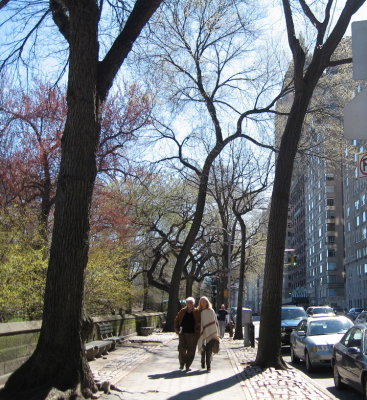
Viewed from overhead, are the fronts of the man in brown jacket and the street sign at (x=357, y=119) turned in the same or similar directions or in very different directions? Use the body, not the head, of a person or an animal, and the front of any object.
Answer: very different directions

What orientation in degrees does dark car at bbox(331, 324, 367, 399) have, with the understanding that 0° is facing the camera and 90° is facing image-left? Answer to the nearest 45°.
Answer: approximately 315°

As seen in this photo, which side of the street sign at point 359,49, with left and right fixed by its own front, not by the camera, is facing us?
back

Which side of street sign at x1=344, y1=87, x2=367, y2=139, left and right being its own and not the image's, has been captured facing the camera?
back

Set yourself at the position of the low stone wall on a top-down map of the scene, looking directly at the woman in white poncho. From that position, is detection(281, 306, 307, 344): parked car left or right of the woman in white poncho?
left

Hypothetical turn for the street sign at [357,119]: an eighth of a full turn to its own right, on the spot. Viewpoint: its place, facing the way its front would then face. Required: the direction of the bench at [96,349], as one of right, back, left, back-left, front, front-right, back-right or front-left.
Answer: left

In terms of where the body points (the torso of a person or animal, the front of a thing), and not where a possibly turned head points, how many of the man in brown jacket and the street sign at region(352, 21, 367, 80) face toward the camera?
1

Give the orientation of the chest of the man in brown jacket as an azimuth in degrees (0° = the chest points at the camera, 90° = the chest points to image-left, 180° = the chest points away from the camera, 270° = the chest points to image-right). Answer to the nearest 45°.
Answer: approximately 0°

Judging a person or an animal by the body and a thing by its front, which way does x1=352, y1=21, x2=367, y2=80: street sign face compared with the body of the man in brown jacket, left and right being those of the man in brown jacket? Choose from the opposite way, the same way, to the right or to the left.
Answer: the opposite way

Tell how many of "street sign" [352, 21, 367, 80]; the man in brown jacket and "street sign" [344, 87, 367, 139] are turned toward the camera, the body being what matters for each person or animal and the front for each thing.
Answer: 1

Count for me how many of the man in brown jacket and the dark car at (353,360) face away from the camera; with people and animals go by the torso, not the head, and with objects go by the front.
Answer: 0
